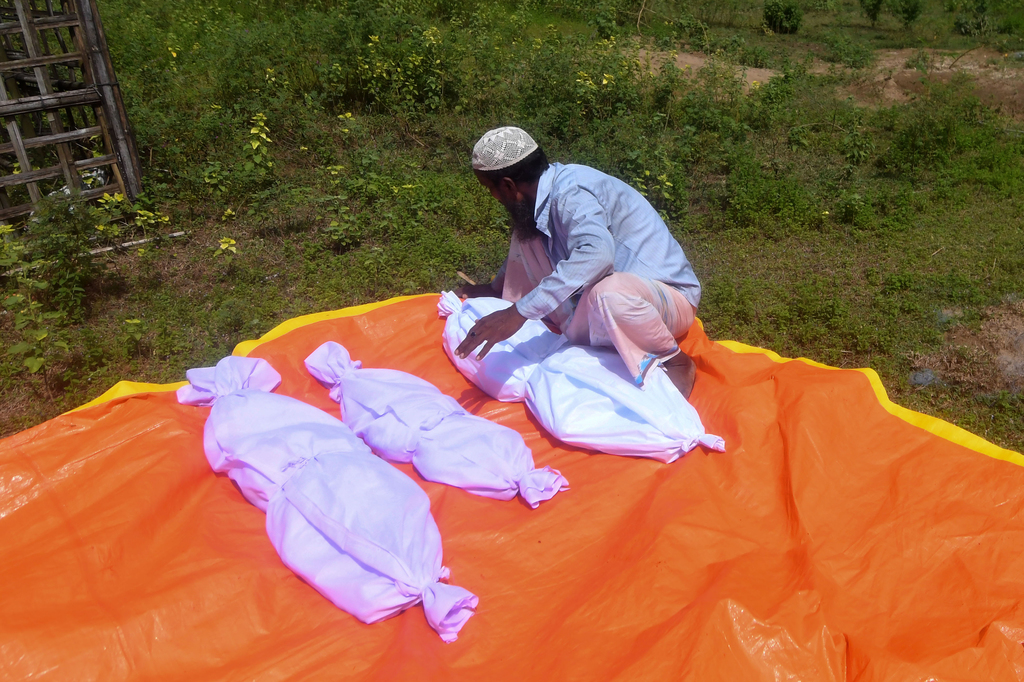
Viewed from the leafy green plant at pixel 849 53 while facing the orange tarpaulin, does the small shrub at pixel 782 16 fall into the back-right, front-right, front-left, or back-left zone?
back-right

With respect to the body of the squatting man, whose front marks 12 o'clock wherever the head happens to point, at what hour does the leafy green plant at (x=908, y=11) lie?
The leafy green plant is roughly at 4 o'clock from the squatting man.

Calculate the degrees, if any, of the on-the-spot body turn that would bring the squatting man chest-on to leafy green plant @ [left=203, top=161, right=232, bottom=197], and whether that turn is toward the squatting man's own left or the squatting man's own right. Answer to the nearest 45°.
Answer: approximately 45° to the squatting man's own right

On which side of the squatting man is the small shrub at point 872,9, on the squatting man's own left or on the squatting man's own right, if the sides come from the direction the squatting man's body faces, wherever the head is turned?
on the squatting man's own right

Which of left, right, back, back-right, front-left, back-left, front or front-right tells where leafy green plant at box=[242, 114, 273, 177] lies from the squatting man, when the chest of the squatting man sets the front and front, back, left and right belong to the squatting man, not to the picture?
front-right

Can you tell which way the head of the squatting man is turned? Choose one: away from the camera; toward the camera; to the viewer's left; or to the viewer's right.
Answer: to the viewer's left

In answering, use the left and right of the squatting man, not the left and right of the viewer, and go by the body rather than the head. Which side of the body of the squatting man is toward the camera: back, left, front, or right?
left

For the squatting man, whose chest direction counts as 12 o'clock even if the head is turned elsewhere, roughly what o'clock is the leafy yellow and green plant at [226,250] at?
The leafy yellow and green plant is roughly at 1 o'clock from the squatting man.

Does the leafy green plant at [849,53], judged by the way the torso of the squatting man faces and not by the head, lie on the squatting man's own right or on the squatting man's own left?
on the squatting man's own right

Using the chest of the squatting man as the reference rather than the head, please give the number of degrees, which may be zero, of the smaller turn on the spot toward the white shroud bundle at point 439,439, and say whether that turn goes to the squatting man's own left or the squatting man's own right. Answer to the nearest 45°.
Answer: approximately 45° to the squatting man's own left

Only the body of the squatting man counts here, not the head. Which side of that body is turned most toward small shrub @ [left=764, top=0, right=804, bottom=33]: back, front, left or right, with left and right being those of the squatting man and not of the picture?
right
